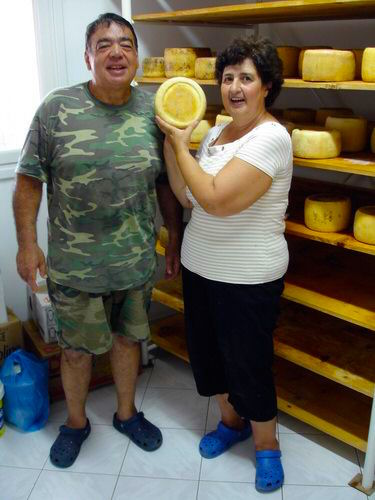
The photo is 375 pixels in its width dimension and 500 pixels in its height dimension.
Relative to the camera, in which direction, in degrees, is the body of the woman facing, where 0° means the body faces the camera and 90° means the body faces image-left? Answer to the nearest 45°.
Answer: approximately 45°

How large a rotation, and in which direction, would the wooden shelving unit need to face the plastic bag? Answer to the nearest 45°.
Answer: approximately 45° to its right

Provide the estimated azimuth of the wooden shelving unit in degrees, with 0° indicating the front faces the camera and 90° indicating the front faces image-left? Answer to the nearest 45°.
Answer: approximately 45°

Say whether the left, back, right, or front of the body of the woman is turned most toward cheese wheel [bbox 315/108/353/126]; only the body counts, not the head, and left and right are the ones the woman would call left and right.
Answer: back

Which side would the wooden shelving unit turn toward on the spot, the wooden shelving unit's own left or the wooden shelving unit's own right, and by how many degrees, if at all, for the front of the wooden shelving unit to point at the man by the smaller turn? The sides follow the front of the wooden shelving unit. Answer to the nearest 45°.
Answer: approximately 45° to the wooden shelving unit's own right

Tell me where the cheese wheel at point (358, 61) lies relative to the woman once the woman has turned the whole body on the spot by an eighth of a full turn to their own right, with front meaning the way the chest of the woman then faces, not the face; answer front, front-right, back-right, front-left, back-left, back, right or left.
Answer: back-right
